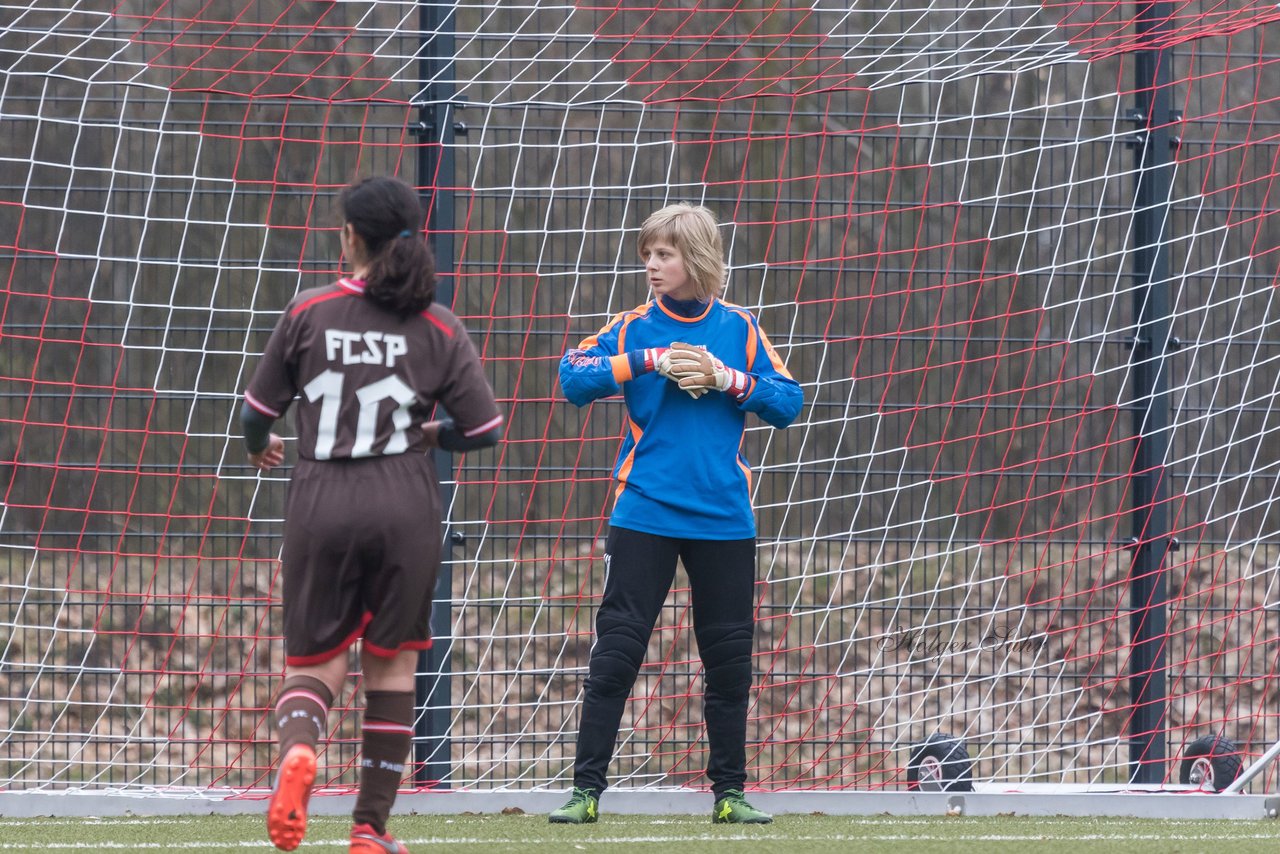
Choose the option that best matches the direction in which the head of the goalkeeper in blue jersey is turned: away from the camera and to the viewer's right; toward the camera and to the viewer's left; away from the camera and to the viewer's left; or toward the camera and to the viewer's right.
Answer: toward the camera and to the viewer's left

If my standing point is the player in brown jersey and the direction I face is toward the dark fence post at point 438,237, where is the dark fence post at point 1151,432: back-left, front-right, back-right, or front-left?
front-right

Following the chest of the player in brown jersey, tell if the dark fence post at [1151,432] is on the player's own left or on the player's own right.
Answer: on the player's own right

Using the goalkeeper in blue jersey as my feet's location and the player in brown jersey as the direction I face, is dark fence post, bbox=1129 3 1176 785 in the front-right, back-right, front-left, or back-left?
back-left

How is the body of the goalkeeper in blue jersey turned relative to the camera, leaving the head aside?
toward the camera

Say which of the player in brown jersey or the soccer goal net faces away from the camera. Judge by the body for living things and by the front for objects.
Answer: the player in brown jersey

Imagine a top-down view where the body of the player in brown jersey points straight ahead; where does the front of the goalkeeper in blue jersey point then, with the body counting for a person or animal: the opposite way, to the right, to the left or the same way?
the opposite way

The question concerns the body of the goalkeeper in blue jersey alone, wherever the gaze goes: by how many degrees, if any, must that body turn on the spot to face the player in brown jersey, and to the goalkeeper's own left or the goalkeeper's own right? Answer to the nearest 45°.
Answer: approximately 45° to the goalkeeper's own right

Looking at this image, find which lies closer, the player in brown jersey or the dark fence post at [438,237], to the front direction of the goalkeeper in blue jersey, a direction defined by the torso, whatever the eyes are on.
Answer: the player in brown jersey

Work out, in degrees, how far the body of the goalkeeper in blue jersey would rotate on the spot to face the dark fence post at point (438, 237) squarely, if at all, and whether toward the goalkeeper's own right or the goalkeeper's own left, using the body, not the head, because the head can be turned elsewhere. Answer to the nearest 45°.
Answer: approximately 135° to the goalkeeper's own right

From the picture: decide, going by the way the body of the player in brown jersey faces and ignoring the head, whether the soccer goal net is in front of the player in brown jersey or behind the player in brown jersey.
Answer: in front

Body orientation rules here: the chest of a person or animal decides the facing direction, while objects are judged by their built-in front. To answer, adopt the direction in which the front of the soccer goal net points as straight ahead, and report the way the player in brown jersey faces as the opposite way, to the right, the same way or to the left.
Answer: the opposite way

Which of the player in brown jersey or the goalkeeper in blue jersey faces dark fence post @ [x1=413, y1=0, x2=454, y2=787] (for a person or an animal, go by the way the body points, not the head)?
the player in brown jersey

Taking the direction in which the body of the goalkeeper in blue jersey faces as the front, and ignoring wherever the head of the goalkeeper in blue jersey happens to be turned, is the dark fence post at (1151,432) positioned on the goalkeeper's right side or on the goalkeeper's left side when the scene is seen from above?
on the goalkeeper's left side

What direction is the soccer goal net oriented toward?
toward the camera

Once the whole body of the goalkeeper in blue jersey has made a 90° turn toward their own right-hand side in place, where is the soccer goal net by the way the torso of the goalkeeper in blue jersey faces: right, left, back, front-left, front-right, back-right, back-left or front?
right

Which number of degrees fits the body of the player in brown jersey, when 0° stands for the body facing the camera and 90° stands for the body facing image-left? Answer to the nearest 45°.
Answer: approximately 180°
